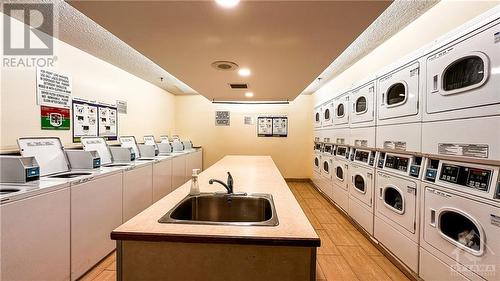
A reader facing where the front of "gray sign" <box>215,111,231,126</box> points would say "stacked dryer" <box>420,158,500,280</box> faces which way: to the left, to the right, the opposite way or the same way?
to the right

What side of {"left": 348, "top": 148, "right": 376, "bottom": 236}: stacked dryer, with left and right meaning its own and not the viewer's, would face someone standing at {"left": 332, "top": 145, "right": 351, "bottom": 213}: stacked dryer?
right

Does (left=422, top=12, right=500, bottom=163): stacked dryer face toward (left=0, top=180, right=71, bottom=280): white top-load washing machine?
yes

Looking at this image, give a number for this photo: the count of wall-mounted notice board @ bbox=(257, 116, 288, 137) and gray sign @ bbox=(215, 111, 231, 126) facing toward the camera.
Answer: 2

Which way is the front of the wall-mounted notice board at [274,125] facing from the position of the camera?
facing the viewer

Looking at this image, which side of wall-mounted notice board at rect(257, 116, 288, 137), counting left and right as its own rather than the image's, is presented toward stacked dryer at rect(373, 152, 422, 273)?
front

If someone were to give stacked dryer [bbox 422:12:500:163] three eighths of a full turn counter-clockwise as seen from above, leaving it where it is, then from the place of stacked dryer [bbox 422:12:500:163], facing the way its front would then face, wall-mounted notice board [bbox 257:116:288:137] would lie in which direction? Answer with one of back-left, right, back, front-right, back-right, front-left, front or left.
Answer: back-left

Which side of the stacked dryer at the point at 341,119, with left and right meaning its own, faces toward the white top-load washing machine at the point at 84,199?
front

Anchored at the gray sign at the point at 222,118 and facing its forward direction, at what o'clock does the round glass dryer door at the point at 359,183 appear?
The round glass dryer door is roughly at 11 o'clock from the gray sign.

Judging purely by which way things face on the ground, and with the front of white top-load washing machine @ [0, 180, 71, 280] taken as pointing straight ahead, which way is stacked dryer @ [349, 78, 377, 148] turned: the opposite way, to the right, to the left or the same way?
the opposite way

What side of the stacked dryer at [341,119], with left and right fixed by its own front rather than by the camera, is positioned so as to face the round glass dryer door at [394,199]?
left

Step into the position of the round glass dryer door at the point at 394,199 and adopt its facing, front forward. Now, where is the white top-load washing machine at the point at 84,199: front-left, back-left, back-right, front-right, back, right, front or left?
front

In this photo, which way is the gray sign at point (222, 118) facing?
toward the camera

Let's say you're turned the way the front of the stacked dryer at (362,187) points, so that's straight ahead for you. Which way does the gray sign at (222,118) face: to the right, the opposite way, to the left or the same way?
to the left
